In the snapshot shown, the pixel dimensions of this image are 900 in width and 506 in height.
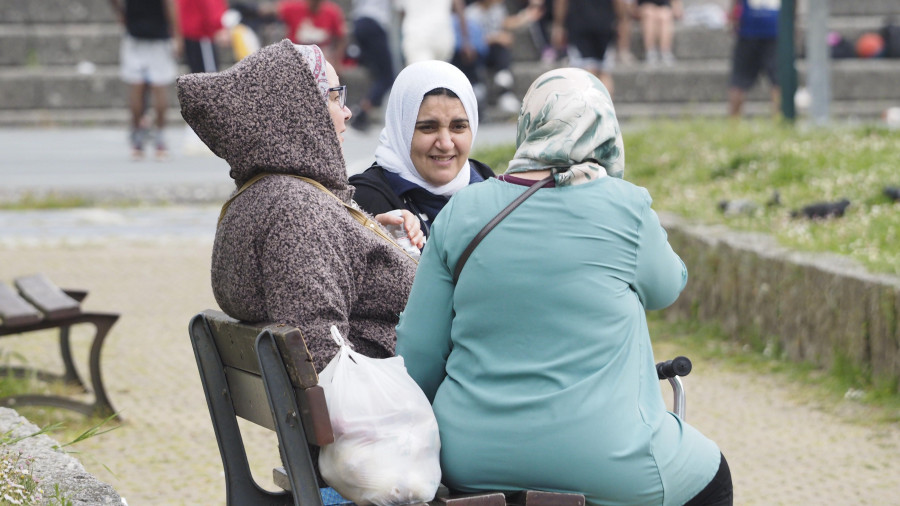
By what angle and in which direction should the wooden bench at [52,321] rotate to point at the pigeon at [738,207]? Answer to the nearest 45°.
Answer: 0° — it already faces it

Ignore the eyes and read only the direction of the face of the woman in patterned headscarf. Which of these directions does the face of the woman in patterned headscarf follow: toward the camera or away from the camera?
away from the camera

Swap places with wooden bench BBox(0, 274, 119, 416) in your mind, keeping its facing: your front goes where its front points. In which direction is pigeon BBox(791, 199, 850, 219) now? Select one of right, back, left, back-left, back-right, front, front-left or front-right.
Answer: front

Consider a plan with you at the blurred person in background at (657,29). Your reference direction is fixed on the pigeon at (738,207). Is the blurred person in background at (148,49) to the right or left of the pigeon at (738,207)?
right

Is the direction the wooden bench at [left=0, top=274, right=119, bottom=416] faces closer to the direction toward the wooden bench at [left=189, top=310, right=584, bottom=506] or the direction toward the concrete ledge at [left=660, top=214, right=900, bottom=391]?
the concrete ledge

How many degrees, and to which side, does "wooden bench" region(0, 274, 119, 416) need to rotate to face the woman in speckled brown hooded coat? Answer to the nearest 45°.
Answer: approximately 90° to its right

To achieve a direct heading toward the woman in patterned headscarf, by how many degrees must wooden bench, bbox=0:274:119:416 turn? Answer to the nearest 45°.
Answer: approximately 90° to its right

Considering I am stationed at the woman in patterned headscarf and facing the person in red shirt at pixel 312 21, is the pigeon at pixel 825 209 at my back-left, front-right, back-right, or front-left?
front-right

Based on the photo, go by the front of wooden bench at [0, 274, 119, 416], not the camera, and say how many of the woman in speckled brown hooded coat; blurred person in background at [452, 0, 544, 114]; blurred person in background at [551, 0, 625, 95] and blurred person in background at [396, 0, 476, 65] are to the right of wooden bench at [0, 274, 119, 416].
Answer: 1

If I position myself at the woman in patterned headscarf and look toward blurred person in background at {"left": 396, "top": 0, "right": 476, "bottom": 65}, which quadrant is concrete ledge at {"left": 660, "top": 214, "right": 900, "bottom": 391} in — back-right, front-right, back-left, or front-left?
front-right

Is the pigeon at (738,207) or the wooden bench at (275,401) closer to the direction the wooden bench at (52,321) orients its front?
the pigeon
